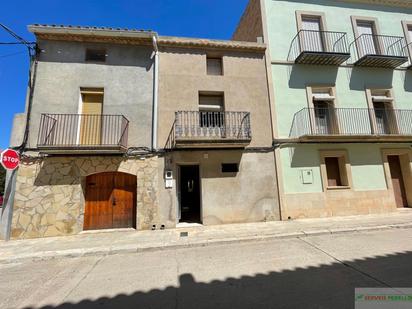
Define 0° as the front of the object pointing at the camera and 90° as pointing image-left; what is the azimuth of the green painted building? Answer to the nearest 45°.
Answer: approximately 0°

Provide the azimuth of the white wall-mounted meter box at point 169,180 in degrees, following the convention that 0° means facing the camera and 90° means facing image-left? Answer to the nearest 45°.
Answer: approximately 0°

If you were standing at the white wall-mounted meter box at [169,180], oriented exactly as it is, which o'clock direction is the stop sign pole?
The stop sign pole is roughly at 3 o'clock from the white wall-mounted meter box.

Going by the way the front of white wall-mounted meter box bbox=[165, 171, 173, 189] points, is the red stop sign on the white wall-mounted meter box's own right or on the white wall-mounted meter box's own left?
on the white wall-mounted meter box's own right

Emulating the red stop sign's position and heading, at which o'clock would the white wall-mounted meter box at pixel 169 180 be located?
The white wall-mounted meter box is roughly at 10 o'clock from the red stop sign.
